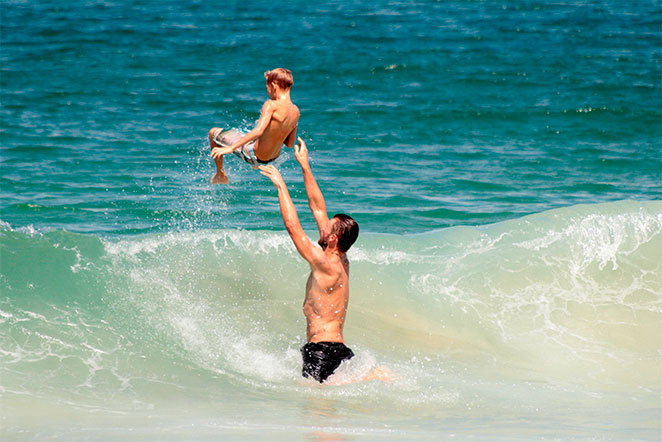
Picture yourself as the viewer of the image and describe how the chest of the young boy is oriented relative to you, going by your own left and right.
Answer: facing away from the viewer and to the left of the viewer

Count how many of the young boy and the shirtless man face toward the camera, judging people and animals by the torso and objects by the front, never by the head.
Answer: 0

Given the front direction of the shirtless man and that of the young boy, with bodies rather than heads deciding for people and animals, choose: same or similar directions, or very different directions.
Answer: same or similar directions

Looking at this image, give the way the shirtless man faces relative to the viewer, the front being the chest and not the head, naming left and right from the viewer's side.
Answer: facing away from the viewer and to the left of the viewer

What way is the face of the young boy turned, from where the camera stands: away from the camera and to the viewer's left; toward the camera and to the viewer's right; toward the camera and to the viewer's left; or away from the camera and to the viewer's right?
away from the camera and to the viewer's left
